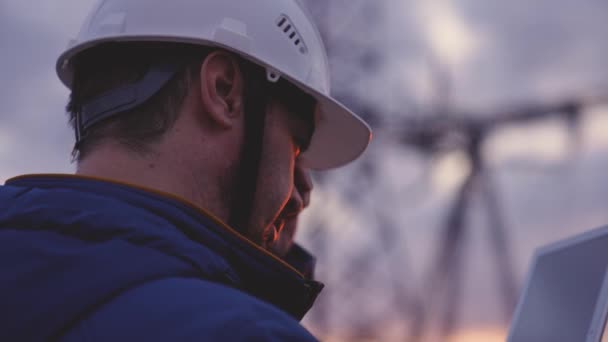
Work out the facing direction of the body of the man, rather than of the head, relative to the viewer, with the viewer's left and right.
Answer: facing away from the viewer and to the right of the viewer

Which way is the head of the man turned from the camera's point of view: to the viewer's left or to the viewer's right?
to the viewer's right
